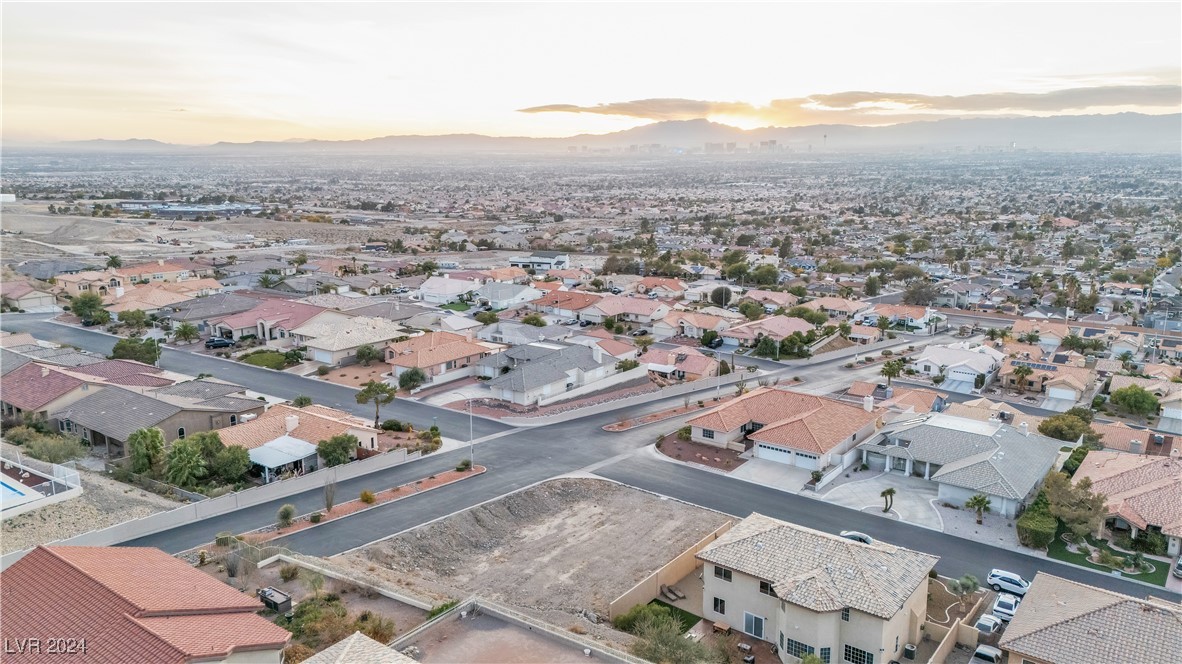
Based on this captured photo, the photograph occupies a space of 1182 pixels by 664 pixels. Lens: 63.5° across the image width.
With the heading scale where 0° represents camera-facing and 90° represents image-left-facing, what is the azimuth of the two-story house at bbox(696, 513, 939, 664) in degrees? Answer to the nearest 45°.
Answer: approximately 225°

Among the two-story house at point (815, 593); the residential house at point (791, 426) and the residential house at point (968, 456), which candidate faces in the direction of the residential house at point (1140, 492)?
the two-story house

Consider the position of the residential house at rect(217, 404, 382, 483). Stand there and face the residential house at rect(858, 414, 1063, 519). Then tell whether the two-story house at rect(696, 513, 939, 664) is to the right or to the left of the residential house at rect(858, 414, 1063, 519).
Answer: right

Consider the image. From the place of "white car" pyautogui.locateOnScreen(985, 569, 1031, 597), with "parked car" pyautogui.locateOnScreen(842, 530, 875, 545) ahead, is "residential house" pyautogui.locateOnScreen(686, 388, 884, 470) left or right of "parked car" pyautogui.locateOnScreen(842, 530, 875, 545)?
right

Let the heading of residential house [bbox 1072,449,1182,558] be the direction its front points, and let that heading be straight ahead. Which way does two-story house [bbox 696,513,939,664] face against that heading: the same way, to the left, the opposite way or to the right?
the opposite way

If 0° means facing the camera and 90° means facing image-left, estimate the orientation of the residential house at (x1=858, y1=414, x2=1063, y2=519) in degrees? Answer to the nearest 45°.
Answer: approximately 45°
